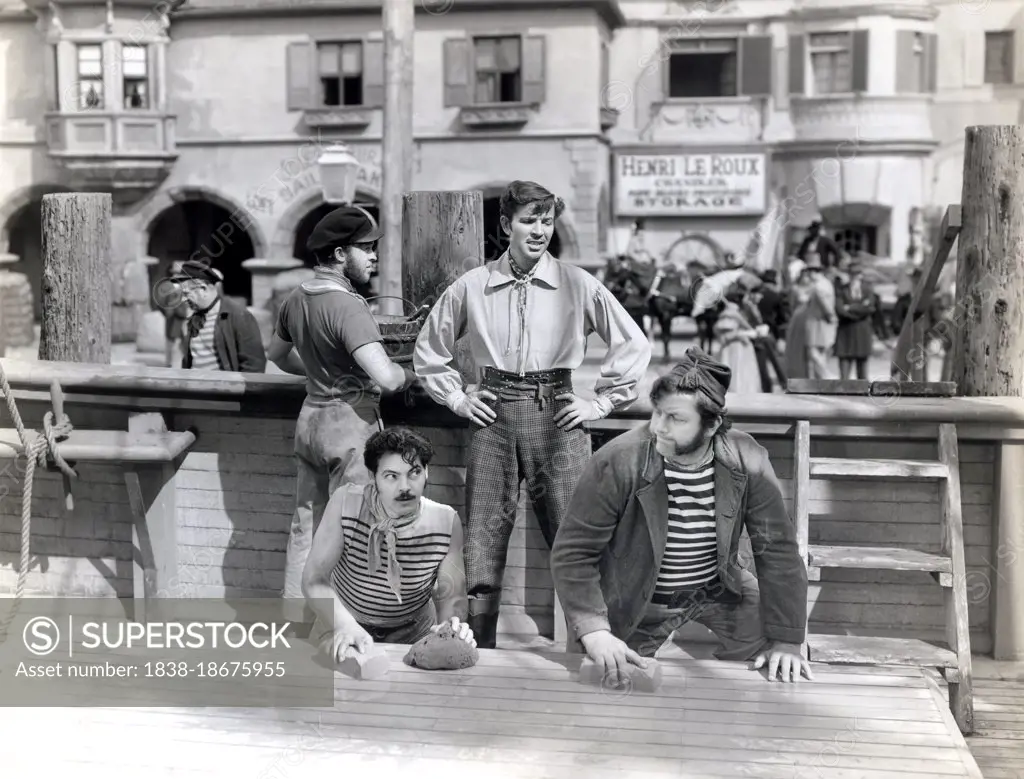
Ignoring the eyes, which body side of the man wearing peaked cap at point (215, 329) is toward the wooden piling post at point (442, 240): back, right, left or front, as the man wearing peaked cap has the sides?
left

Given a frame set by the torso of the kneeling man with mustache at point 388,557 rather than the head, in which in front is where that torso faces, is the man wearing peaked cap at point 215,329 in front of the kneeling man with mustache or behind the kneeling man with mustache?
behind

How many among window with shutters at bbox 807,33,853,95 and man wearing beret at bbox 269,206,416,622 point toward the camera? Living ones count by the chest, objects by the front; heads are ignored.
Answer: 1

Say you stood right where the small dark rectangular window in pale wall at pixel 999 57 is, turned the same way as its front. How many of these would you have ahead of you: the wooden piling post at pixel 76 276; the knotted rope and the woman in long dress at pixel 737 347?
3

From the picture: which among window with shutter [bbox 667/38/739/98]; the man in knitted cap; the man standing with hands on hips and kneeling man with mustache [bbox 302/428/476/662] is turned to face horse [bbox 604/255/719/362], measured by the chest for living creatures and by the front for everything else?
the window with shutter

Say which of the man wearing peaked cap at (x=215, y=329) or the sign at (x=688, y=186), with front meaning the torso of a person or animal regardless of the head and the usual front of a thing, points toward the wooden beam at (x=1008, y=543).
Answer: the sign

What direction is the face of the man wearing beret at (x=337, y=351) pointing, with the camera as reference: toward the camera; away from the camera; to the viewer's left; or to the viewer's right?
to the viewer's right

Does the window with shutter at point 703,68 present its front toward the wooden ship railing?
yes

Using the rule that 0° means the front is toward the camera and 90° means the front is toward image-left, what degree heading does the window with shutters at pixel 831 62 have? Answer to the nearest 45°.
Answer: approximately 0°

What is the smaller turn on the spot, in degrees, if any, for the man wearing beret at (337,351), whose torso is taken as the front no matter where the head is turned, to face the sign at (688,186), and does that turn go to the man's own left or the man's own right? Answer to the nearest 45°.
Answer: approximately 45° to the man's own left

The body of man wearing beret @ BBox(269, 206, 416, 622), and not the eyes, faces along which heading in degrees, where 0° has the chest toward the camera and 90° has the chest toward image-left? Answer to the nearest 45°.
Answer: approximately 225°
